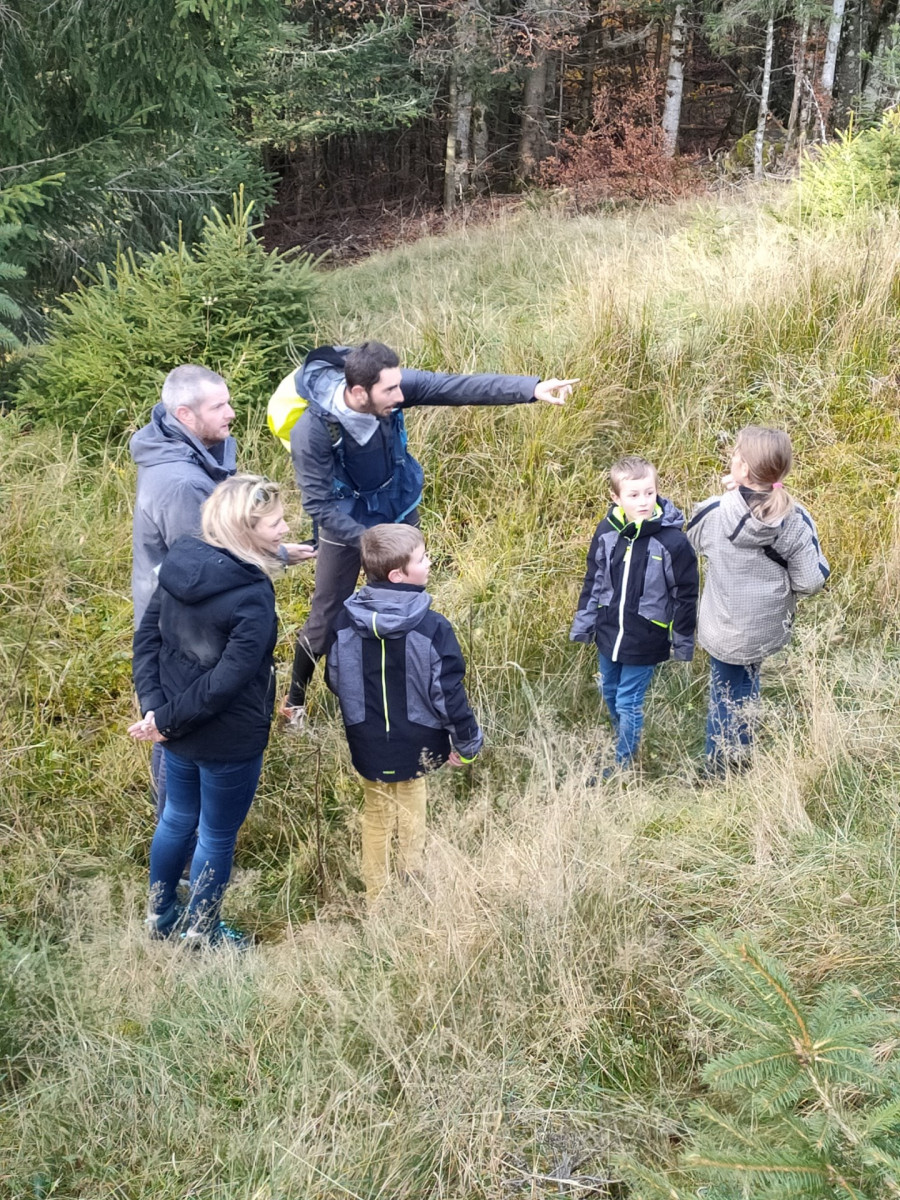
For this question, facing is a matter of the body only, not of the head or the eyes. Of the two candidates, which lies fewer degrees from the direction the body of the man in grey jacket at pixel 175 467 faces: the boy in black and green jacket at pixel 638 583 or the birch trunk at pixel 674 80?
the boy in black and green jacket

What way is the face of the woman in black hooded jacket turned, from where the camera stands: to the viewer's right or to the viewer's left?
to the viewer's right

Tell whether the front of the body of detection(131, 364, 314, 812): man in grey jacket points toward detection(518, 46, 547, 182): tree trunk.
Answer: no

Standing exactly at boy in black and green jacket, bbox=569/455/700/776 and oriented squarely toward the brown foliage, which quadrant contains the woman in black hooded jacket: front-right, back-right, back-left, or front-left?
back-left

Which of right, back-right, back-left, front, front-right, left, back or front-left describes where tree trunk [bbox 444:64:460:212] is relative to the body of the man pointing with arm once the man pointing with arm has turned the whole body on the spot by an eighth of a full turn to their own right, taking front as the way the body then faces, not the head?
back

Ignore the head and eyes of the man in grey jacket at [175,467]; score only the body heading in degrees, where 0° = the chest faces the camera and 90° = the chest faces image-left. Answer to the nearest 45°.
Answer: approximately 270°

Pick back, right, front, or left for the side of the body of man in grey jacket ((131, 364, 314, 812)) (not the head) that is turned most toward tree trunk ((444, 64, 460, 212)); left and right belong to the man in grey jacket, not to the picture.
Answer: left

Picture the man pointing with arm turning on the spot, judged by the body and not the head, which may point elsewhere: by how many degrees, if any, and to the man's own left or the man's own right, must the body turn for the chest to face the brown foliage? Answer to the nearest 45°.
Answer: approximately 135° to the man's own left

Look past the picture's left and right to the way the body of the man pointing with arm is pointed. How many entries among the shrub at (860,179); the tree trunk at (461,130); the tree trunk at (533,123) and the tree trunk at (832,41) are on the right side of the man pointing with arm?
0

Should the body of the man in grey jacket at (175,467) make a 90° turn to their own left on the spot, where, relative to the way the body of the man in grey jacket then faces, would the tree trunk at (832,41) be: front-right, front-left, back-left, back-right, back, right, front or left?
front-right

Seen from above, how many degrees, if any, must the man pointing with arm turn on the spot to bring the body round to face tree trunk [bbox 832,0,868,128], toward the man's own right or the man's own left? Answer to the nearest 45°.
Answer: approximately 90° to the man's own left

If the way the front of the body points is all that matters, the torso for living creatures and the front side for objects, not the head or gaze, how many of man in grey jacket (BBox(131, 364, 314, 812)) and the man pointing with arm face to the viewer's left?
0

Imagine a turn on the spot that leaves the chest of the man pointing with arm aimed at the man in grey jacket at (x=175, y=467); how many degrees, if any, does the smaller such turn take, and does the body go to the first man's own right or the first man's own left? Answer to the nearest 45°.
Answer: approximately 90° to the first man's own right

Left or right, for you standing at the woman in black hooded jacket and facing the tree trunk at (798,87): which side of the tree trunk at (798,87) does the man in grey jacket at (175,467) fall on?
left

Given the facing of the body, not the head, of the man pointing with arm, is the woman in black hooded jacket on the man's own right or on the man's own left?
on the man's own right
